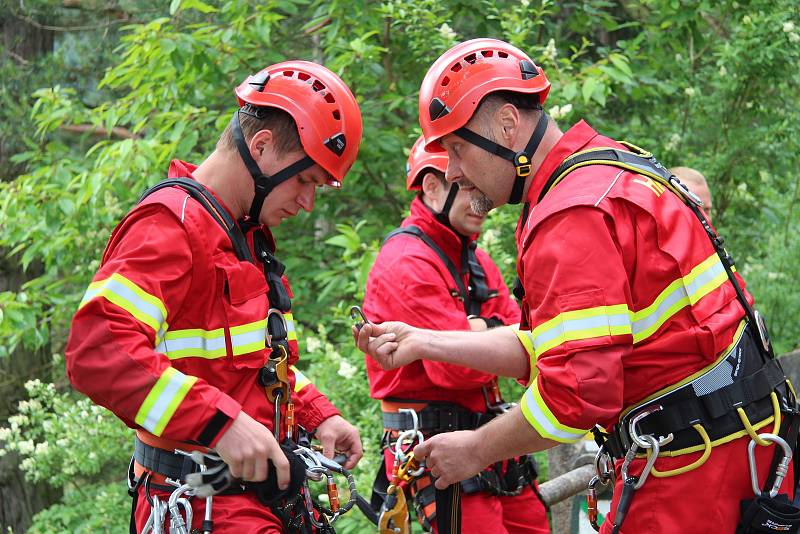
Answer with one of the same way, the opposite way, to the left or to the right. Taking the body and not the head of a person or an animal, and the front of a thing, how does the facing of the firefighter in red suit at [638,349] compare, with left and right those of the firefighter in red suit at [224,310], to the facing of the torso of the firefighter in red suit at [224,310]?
the opposite way

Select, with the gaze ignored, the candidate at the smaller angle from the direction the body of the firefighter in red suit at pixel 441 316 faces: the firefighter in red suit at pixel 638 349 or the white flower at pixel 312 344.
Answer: the firefighter in red suit

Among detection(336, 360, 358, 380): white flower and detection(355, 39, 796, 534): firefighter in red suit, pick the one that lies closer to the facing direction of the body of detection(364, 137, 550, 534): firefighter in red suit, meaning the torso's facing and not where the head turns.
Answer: the firefighter in red suit

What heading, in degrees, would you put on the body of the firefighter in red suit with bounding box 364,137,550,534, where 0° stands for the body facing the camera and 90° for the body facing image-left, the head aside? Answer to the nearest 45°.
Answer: approximately 315°

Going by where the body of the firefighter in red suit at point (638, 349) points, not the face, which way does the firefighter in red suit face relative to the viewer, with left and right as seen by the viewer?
facing to the left of the viewer

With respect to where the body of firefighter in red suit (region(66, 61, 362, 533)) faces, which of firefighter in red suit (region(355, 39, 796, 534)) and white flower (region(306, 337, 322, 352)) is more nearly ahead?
the firefighter in red suit

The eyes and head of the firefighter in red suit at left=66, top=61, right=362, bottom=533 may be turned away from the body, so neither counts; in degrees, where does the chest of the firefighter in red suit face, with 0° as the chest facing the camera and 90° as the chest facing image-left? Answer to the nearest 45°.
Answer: approximately 315°
